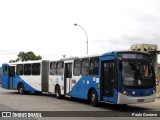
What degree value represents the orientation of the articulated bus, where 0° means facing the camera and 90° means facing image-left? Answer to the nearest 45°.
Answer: approximately 315°
